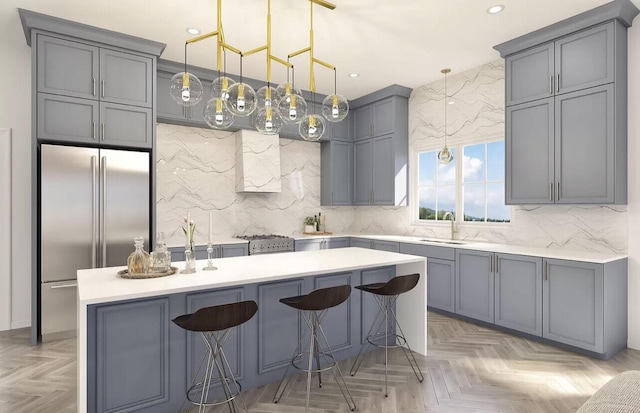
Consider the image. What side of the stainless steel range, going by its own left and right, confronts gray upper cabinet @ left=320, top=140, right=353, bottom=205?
left

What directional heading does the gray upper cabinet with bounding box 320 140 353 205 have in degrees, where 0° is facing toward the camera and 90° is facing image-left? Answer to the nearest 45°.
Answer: approximately 315°

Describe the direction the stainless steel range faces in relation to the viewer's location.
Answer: facing the viewer and to the right of the viewer

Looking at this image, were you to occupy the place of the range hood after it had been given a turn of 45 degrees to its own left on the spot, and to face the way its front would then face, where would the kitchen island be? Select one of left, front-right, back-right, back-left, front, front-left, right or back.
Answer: right

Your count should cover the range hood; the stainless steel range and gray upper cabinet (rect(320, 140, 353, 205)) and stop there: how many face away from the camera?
0

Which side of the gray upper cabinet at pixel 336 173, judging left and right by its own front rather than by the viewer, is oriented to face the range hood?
right

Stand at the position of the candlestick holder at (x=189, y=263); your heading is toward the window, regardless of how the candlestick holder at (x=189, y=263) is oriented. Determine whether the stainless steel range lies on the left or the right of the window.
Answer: left
